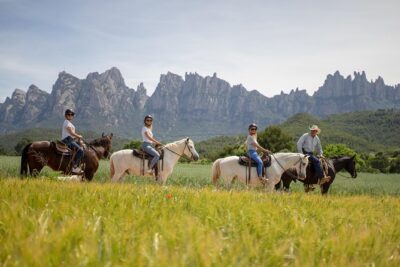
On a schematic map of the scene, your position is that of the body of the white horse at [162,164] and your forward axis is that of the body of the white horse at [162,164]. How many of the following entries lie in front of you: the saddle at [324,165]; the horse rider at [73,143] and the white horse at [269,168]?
2

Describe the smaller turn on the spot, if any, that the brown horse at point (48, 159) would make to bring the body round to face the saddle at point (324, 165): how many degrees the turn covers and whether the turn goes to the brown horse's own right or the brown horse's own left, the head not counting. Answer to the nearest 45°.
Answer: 0° — it already faces it

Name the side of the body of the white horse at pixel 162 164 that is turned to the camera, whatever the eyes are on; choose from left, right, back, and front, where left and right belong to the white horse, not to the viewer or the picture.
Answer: right

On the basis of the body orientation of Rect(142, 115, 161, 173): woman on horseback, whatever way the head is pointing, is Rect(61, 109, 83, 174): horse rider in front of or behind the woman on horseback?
behind

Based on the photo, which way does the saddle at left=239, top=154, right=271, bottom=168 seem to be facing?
to the viewer's right

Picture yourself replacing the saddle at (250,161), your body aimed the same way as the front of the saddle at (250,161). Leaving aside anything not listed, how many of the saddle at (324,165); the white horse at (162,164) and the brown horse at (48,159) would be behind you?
2

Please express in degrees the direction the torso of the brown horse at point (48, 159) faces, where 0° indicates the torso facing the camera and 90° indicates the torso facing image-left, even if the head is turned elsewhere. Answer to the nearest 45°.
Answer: approximately 270°

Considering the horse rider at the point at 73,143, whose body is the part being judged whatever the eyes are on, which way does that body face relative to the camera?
to the viewer's right

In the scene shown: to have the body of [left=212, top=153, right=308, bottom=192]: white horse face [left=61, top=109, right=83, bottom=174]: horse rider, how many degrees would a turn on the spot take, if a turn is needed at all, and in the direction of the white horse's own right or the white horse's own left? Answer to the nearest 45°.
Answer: approximately 180°

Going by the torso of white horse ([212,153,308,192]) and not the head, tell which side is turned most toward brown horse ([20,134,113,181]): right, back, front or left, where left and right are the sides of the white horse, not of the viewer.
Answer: back

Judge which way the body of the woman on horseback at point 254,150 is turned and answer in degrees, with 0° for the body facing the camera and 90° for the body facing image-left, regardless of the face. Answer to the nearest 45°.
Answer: approximately 270°

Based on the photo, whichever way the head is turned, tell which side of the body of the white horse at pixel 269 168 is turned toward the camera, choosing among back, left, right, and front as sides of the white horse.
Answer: right

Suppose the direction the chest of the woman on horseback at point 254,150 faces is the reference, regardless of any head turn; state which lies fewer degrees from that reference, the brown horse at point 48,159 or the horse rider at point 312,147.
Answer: the horse rider

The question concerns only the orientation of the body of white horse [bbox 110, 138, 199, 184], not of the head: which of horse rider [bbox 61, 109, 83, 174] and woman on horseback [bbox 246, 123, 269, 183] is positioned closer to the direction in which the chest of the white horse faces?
the woman on horseback
